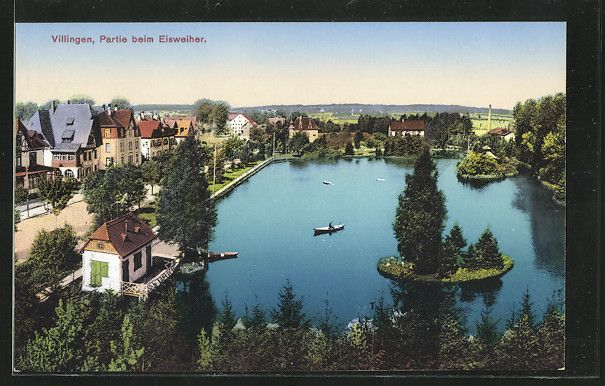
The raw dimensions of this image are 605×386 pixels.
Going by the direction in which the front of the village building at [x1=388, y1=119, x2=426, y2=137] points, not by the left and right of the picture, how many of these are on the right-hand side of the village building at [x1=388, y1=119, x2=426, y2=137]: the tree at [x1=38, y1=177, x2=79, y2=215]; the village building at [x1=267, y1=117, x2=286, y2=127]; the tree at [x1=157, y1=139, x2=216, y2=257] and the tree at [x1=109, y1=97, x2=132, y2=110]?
4

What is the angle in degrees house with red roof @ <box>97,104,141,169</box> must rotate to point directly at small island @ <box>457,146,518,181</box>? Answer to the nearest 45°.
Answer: approximately 45° to its left

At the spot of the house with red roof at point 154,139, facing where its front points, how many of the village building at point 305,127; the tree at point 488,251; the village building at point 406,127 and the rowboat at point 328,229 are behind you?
0

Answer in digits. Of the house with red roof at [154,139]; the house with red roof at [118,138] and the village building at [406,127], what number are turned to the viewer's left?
0

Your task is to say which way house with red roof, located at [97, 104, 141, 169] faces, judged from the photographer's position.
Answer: facing the viewer and to the right of the viewer

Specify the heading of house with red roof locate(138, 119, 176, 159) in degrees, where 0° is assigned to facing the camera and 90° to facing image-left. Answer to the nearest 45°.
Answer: approximately 315°

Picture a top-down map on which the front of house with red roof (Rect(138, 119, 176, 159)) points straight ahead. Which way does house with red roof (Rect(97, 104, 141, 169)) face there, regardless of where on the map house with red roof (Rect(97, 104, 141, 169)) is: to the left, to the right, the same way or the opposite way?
the same way

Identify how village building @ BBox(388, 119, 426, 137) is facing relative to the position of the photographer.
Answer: facing the viewer
